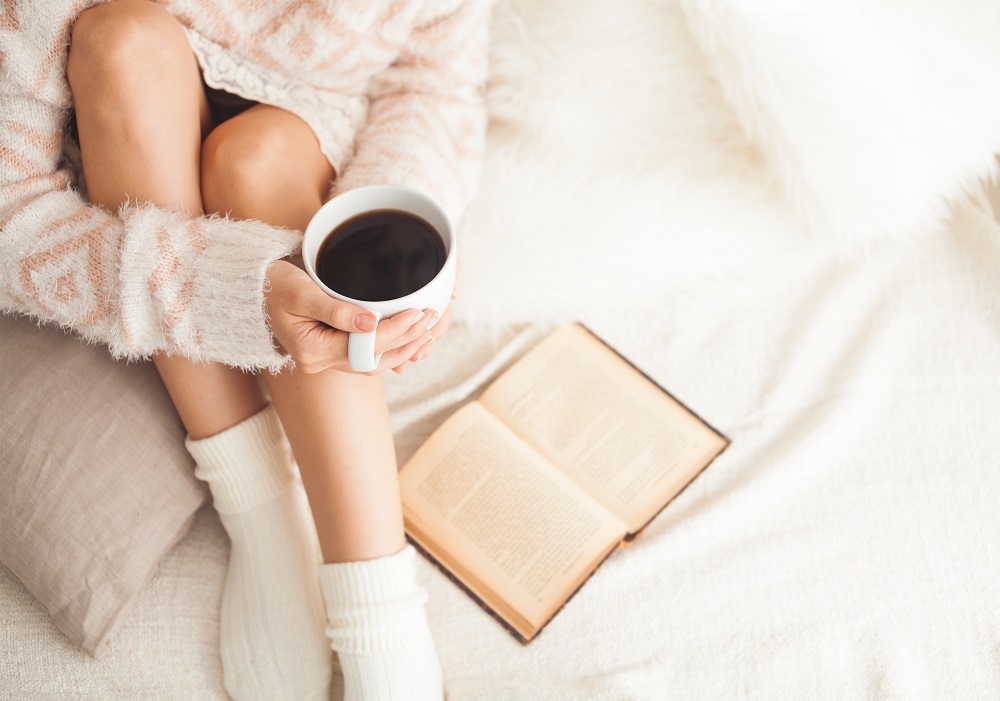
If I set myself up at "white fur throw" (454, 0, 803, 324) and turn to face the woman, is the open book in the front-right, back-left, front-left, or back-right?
front-left

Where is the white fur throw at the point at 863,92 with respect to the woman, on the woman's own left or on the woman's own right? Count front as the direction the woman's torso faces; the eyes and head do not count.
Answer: on the woman's own left

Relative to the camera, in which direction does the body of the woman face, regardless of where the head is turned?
toward the camera
